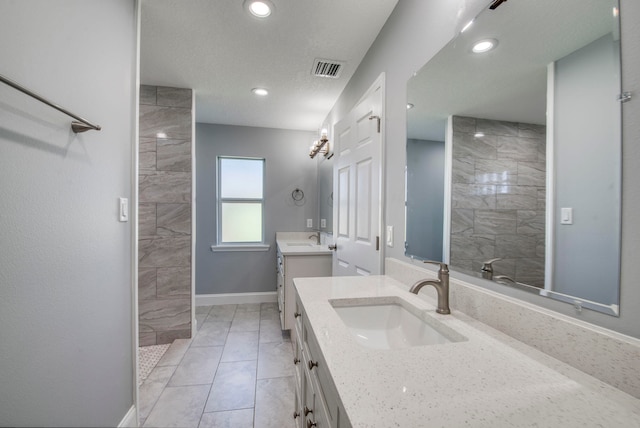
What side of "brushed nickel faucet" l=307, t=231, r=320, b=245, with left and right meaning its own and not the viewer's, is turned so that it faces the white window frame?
front

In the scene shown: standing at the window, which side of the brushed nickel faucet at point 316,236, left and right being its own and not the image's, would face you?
front

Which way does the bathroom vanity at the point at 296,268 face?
to the viewer's left

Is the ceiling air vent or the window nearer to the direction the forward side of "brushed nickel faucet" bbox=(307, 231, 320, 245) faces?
the window

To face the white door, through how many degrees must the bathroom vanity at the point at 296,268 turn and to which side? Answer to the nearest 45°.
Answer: approximately 135° to its left

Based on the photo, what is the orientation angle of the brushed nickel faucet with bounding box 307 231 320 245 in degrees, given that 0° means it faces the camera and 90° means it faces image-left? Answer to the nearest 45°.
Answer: approximately 90°
